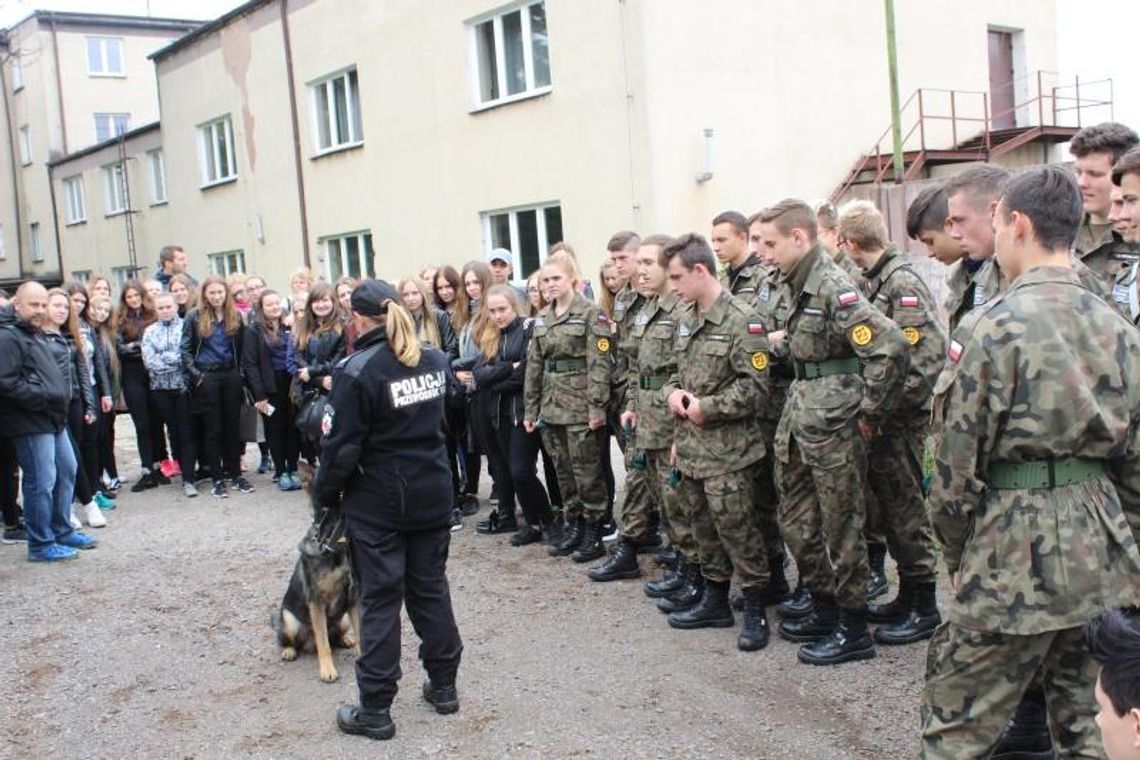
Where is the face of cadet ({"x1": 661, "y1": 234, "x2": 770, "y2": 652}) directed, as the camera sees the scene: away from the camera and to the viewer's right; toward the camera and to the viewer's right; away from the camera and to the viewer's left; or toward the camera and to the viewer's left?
toward the camera and to the viewer's left

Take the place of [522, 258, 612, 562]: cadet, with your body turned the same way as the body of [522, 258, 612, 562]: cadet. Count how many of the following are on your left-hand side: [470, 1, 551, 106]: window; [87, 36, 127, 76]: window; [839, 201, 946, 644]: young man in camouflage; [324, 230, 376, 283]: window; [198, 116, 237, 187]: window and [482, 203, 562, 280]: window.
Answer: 1

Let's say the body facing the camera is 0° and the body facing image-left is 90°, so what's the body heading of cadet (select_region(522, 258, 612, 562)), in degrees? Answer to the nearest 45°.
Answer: approximately 45°

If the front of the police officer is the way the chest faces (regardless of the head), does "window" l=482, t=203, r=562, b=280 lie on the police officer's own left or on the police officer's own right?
on the police officer's own right

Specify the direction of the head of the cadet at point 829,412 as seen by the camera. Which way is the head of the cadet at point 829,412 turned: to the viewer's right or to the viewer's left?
to the viewer's left

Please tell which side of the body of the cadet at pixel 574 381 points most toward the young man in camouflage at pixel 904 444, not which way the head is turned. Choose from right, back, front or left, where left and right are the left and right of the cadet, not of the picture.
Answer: left

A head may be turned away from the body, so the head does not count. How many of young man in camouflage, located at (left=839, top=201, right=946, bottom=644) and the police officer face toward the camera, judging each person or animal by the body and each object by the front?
0

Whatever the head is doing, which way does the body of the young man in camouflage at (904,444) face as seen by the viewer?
to the viewer's left

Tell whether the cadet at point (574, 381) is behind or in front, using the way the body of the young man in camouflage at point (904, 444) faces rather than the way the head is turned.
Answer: in front

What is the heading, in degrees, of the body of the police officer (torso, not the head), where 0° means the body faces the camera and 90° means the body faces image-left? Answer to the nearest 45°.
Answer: approximately 135°

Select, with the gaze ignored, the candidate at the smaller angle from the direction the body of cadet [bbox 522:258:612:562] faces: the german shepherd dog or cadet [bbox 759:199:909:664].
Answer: the german shepherd dog

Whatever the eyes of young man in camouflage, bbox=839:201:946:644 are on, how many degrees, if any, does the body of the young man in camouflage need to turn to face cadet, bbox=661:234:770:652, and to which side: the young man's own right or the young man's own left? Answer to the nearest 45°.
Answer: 0° — they already face them

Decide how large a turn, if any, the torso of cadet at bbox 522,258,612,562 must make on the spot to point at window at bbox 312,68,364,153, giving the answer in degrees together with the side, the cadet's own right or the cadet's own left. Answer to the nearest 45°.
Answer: approximately 135° to the cadet's own right

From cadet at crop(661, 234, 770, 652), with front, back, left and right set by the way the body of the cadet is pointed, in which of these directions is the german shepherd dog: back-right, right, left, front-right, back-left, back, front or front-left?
front-right

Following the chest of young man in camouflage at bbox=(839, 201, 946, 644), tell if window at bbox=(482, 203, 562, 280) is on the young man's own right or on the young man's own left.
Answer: on the young man's own right
